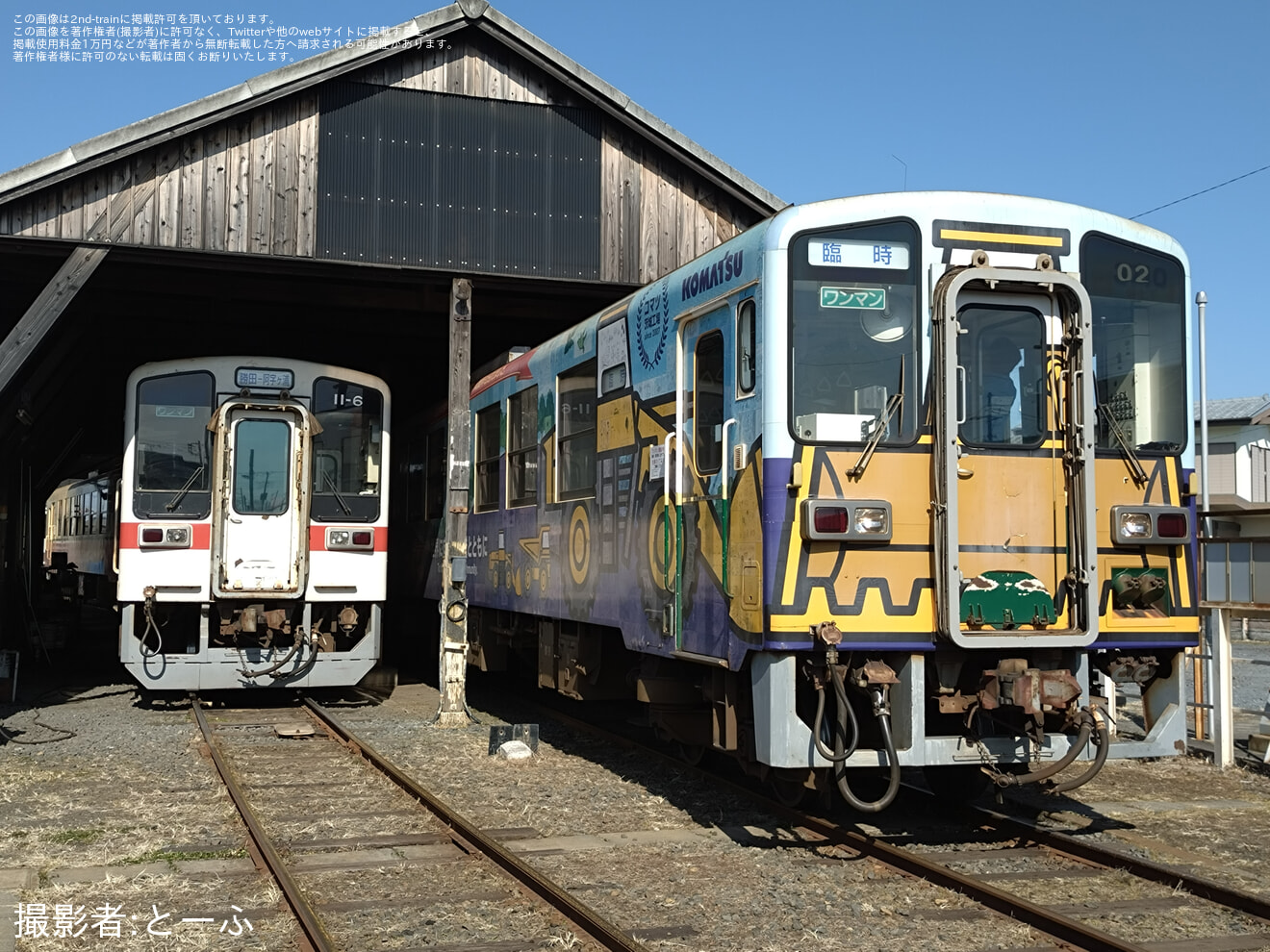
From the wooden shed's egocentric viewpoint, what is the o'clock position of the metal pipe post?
The metal pipe post is roughly at 10 o'clock from the wooden shed.

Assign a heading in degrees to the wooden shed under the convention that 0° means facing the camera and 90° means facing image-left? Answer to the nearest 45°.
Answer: approximately 0°
